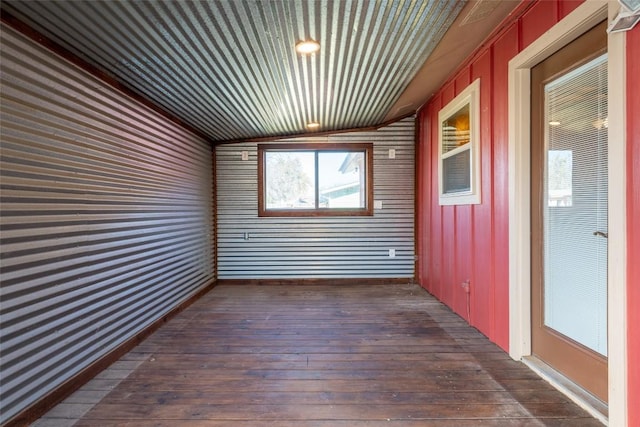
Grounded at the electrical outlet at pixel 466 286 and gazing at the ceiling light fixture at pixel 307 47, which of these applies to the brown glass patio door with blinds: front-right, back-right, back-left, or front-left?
front-left

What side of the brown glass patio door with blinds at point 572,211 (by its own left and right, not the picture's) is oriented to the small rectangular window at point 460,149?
right

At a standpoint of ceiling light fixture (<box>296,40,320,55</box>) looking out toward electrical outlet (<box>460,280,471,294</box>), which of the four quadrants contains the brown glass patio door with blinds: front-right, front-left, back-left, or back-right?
front-right

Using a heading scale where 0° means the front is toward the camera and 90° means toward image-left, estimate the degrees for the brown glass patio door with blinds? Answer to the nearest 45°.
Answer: approximately 45°

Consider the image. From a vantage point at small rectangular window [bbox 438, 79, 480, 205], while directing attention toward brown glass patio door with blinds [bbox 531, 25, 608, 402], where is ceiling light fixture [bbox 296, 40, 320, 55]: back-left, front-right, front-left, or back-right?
front-right

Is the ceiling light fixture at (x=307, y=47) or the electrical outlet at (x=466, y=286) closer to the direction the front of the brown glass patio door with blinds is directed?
the ceiling light fixture

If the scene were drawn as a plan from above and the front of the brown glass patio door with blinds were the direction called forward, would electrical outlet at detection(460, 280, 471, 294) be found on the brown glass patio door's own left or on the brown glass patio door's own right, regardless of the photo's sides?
on the brown glass patio door's own right

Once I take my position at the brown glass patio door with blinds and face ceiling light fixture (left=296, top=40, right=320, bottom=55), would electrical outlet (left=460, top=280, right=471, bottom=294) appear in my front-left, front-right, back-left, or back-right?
front-right

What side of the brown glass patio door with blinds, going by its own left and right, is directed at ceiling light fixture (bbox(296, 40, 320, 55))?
front
